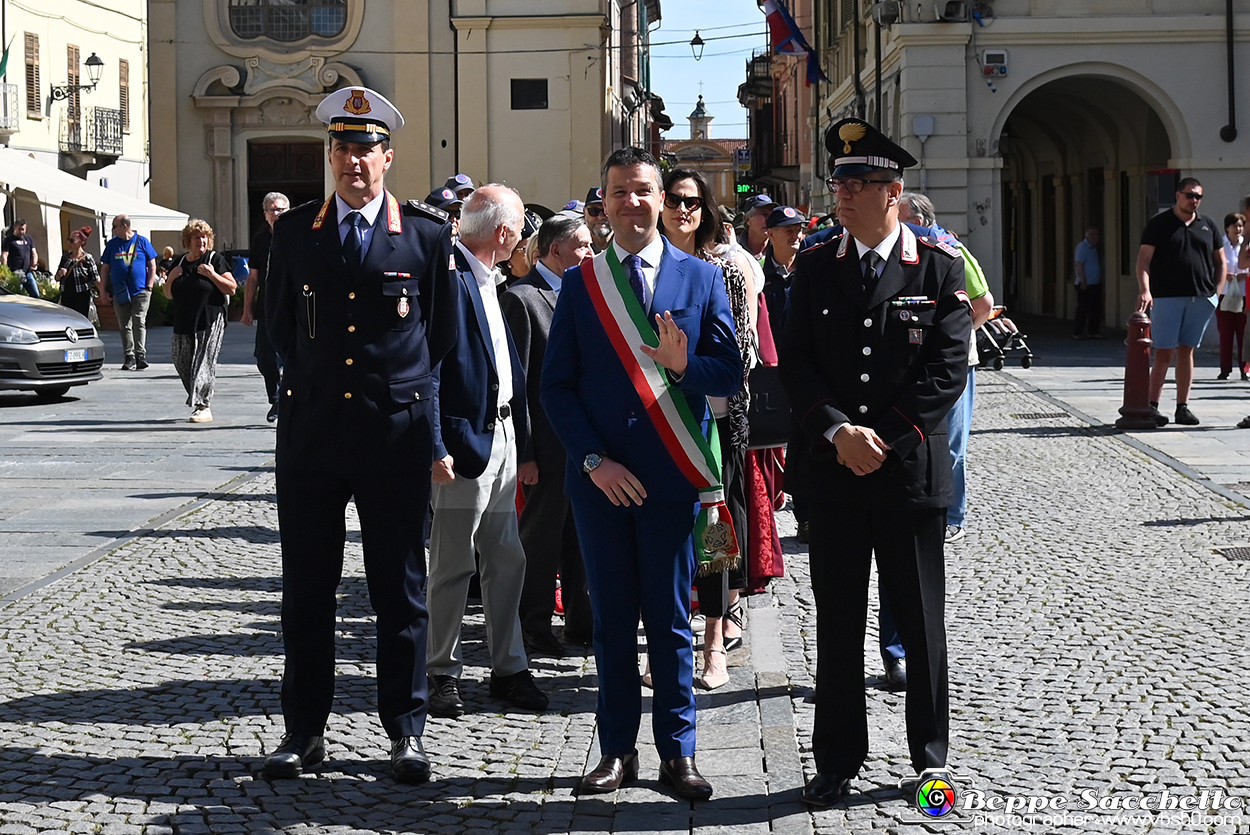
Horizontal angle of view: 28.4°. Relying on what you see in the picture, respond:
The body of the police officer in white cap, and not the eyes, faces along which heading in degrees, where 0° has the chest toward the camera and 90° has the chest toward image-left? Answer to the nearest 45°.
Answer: approximately 0°

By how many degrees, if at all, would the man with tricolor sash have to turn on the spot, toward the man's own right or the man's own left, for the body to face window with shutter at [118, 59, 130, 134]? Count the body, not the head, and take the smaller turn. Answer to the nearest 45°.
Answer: approximately 180°

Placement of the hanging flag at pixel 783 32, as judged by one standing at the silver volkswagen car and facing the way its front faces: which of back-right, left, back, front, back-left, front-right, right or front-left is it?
left

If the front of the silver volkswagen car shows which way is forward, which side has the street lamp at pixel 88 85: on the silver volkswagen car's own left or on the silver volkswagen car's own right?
on the silver volkswagen car's own left

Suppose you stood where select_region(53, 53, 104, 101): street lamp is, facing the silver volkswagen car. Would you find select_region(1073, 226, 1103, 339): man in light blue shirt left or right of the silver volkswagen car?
left

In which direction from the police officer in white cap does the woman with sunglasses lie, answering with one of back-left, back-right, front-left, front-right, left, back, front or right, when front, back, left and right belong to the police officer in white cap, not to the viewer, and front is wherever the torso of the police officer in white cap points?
back-left

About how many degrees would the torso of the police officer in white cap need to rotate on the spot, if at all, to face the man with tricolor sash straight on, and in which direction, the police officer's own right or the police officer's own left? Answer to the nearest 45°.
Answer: approximately 90° to the police officer's own left

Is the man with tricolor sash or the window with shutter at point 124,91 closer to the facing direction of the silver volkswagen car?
the man with tricolor sash

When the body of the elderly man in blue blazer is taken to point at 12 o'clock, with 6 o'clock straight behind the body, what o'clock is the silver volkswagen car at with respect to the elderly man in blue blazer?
The silver volkswagen car is roughly at 7 o'clock from the elderly man in blue blazer.
